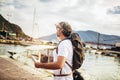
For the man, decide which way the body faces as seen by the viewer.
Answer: to the viewer's left

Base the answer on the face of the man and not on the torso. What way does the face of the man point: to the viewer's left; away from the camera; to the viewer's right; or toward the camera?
to the viewer's left

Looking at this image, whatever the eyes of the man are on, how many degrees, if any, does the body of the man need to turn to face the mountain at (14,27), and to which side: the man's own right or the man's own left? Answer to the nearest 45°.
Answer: approximately 90° to the man's own right
